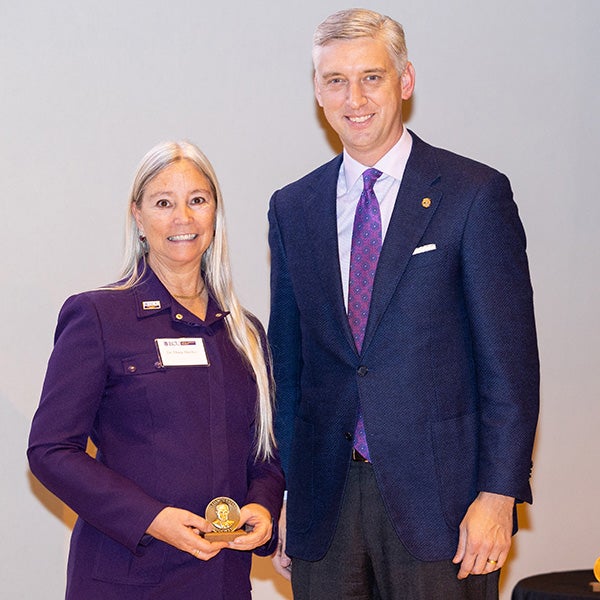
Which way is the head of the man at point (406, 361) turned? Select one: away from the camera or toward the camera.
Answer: toward the camera

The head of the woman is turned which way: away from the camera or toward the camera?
toward the camera

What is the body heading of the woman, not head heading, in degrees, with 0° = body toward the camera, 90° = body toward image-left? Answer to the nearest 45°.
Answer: approximately 315°

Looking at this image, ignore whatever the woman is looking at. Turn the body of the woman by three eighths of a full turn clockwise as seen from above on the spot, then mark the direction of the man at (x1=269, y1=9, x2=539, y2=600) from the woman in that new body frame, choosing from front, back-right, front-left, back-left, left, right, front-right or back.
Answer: back
